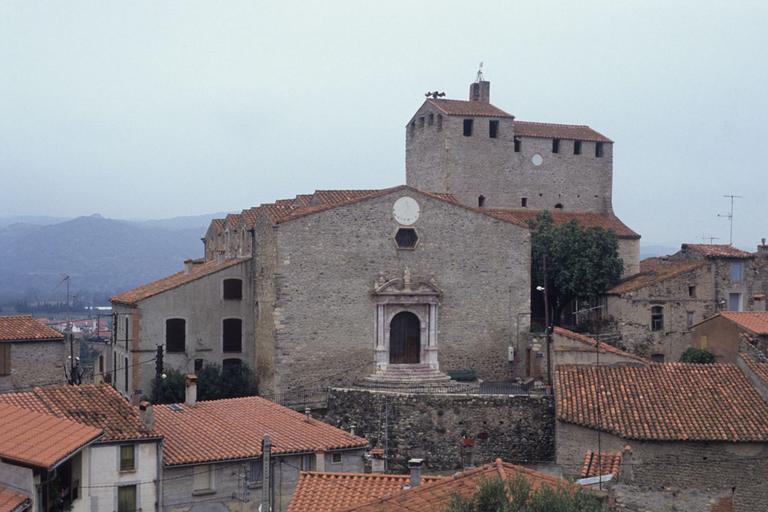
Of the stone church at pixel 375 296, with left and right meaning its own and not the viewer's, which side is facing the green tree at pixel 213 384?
right

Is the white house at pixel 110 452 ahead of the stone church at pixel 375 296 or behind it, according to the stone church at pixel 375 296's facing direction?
ahead

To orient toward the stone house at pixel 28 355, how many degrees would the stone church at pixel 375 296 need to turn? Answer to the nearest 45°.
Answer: approximately 45° to its right

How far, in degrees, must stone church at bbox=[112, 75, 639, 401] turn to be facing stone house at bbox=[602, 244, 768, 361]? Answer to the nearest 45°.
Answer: approximately 90° to its left

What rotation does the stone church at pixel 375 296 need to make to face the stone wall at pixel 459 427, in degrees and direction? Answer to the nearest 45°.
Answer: approximately 45° to its left

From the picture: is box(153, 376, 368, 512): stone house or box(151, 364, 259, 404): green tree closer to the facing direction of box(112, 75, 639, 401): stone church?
the stone house

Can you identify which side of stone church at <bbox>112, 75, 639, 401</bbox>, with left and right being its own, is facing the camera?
front

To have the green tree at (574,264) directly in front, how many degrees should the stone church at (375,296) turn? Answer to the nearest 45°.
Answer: approximately 135° to its left

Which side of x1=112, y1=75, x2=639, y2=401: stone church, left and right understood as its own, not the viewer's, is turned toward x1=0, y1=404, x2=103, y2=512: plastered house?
front

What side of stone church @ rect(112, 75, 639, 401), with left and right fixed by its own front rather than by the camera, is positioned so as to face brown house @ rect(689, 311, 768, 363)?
left

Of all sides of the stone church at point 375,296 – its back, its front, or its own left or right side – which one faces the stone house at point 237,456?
front

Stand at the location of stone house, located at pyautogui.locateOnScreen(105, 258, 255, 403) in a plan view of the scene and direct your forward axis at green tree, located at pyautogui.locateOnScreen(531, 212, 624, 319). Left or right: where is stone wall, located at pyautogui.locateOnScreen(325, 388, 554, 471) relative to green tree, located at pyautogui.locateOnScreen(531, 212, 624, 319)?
right

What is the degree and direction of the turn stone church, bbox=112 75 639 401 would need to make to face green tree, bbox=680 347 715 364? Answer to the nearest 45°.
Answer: approximately 90° to its left

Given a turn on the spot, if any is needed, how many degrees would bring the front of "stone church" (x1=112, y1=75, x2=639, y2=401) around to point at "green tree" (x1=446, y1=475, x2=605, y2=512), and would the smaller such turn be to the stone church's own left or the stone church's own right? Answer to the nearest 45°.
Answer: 0° — it already faces it
